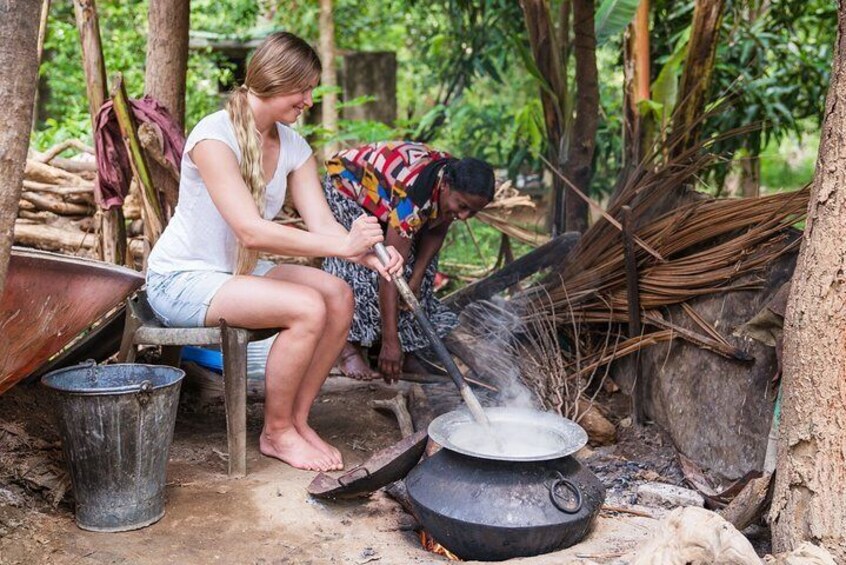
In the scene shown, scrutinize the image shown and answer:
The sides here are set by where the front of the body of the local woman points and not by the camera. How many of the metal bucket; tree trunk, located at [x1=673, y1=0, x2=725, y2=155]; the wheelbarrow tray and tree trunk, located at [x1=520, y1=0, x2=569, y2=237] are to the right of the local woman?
2

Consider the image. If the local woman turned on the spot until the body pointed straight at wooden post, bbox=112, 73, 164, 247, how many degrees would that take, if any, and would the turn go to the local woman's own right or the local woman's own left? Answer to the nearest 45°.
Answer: approximately 135° to the local woman's own right

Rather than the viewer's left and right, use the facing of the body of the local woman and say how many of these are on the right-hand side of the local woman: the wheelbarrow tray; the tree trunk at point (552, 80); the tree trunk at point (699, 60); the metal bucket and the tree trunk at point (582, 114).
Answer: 2

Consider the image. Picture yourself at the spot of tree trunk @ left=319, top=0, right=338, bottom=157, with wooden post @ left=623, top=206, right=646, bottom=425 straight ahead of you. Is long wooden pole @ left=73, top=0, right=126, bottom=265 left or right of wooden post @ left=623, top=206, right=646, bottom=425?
right

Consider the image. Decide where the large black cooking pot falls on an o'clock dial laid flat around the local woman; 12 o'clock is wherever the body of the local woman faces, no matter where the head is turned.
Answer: The large black cooking pot is roughly at 1 o'clock from the local woman.

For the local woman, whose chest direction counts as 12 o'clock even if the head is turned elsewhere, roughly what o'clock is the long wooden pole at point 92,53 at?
The long wooden pole is roughly at 5 o'clock from the local woman.

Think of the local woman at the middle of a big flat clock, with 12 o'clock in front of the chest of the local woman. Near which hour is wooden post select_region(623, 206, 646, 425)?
The wooden post is roughly at 11 o'clock from the local woman.

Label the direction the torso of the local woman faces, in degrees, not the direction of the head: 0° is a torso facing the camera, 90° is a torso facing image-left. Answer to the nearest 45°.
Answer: approximately 315°

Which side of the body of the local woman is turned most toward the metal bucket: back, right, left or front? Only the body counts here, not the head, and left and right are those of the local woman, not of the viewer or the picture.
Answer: right

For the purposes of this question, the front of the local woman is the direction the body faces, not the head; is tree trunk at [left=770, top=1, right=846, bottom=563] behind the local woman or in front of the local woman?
in front

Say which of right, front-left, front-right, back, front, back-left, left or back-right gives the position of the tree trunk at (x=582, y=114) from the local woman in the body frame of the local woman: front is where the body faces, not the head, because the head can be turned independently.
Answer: left

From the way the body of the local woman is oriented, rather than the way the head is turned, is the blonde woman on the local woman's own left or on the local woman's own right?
on the local woman's own right
